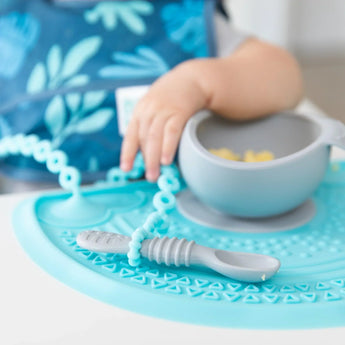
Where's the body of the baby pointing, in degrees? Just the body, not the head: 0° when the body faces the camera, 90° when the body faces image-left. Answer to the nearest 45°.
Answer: approximately 0°
